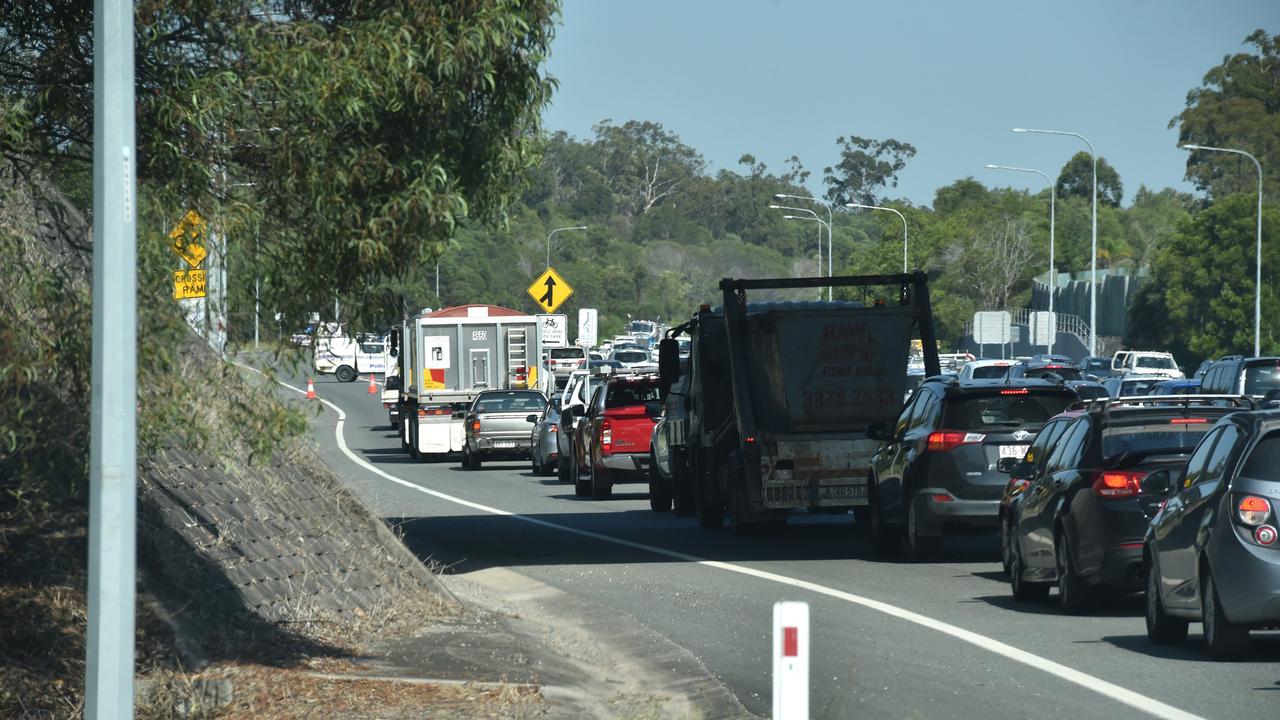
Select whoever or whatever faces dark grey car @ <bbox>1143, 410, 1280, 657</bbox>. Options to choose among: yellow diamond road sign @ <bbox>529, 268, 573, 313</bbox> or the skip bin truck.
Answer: the yellow diamond road sign

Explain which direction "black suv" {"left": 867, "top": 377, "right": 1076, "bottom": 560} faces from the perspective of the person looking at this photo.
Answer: facing away from the viewer and to the left of the viewer

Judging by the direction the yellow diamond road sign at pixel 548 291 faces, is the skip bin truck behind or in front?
in front

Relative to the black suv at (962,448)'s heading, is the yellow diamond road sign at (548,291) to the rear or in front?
in front

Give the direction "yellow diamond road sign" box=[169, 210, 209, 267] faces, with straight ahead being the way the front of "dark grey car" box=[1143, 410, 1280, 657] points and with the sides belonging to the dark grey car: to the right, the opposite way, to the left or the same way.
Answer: the opposite way

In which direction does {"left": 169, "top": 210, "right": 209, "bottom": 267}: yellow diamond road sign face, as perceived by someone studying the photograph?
facing the viewer

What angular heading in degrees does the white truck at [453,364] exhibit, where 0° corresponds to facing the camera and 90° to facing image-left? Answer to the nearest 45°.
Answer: approximately 180°

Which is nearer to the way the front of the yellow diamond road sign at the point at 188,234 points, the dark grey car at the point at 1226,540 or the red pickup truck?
the dark grey car

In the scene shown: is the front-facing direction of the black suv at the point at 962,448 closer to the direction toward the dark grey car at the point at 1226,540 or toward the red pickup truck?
the red pickup truck

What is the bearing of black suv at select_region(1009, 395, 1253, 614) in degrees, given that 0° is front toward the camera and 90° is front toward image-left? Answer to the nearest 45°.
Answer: approximately 135°

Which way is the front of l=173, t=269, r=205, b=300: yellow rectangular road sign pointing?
toward the camera

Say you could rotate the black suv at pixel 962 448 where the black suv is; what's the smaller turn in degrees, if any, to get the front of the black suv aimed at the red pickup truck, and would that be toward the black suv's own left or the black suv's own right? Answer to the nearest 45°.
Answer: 0° — it already faces it

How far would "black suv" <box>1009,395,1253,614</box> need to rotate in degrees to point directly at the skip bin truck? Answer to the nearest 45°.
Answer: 0° — it already faces it

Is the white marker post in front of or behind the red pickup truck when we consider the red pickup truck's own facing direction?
behind

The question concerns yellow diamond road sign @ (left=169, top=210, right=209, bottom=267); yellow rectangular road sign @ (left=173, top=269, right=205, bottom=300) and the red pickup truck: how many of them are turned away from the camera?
1

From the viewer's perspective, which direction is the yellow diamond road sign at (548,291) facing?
toward the camera

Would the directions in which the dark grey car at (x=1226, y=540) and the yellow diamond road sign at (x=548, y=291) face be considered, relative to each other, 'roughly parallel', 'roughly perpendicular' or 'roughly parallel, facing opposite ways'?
roughly parallel, facing opposite ways
